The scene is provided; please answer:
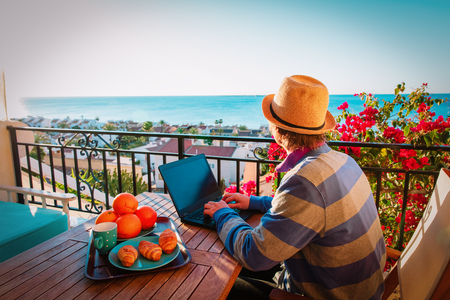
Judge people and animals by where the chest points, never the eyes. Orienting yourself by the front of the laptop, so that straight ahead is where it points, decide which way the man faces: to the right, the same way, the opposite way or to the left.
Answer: the opposite way

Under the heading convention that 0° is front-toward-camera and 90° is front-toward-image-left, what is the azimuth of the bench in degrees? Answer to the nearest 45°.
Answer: approximately 315°

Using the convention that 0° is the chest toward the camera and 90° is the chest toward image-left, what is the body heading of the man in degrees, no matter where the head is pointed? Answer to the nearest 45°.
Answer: approximately 135°

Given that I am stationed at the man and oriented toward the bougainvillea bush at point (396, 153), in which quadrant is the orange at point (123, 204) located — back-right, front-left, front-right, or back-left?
back-left

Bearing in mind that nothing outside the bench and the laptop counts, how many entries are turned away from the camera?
0

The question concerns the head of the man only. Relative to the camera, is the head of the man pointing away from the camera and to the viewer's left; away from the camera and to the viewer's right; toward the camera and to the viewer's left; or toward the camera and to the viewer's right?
away from the camera and to the viewer's left

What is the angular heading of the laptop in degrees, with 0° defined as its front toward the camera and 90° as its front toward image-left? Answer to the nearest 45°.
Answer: approximately 315°

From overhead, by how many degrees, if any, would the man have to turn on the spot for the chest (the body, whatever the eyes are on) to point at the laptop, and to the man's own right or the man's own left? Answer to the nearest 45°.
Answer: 0° — they already face it

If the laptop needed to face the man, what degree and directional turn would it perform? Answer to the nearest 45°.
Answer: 0° — it already faces them

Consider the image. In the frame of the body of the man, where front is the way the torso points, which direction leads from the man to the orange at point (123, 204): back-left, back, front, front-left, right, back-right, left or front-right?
front-left
